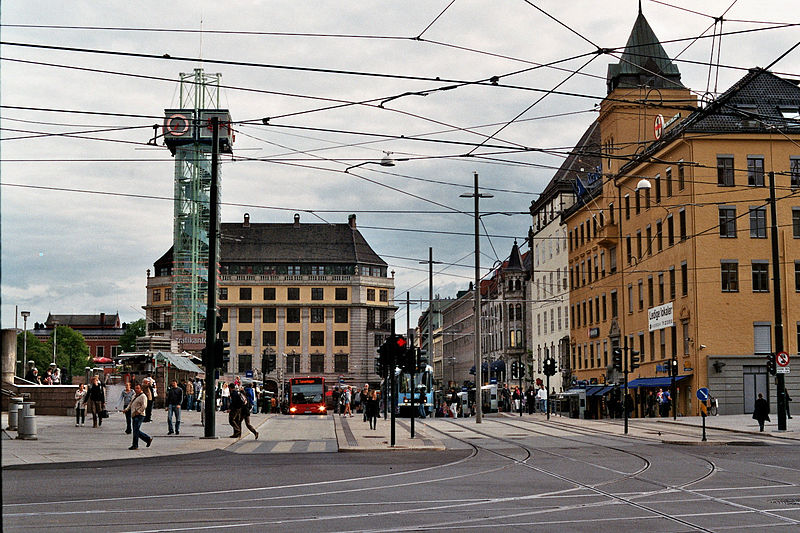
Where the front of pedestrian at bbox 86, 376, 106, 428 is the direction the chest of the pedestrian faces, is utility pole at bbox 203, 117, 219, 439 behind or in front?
in front

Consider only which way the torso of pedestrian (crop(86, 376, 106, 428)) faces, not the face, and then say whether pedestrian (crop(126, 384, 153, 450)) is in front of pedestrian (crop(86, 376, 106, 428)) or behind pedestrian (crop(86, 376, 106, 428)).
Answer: in front

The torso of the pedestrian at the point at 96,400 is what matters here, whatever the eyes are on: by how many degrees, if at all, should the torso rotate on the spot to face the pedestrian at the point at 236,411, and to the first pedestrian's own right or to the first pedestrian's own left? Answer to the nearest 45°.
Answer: approximately 45° to the first pedestrian's own left

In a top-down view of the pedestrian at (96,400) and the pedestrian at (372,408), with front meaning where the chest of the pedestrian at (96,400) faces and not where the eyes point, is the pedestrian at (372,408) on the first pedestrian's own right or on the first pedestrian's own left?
on the first pedestrian's own left

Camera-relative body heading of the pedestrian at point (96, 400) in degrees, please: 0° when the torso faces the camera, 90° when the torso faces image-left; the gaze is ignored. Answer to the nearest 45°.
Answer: approximately 0°
